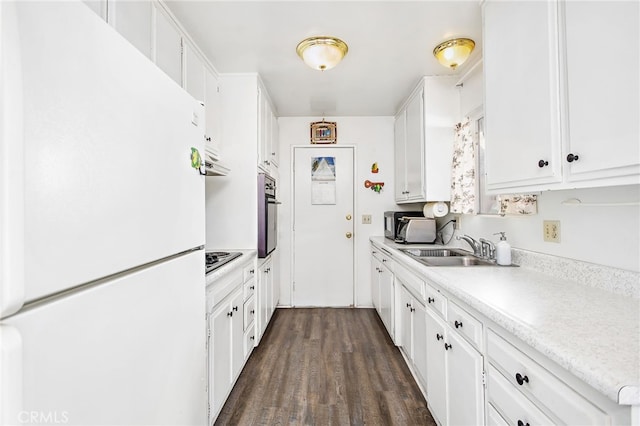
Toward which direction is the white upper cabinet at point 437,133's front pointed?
to the viewer's left

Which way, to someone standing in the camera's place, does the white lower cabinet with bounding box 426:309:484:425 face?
facing to the left of the viewer

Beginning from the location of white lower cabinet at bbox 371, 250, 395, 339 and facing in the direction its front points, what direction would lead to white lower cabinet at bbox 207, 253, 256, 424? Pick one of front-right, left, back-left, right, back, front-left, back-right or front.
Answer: front-left

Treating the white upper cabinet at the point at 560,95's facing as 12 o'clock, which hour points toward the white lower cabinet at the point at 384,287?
The white lower cabinet is roughly at 3 o'clock from the white upper cabinet.

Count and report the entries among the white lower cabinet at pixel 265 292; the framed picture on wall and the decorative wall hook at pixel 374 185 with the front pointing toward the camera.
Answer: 2

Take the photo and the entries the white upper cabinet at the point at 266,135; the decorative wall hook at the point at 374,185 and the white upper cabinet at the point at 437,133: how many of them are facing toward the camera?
1

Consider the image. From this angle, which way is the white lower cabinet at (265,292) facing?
to the viewer's right

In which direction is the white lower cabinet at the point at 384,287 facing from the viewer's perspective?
to the viewer's left

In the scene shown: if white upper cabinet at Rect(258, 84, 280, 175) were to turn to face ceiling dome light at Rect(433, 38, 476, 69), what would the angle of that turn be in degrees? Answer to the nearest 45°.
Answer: approximately 45° to its right

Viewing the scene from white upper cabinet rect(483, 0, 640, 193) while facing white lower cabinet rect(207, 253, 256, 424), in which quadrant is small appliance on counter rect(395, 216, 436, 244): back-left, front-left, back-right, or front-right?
front-right

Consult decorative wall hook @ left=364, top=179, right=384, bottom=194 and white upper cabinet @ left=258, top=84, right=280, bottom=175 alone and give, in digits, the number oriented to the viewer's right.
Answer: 1

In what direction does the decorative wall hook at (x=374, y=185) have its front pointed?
toward the camera

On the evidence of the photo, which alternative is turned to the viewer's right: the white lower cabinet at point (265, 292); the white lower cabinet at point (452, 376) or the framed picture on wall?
the white lower cabinet at point (265, 292)
